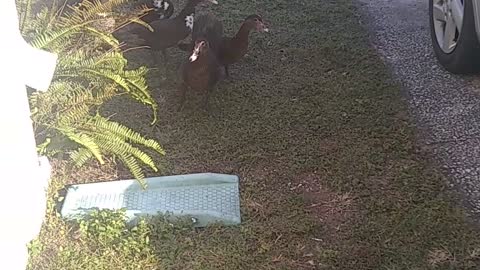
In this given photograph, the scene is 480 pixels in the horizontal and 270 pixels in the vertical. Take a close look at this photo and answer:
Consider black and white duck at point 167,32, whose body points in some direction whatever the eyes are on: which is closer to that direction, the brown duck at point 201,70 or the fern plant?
the brown duck

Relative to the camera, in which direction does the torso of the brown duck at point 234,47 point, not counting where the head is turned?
to the viewer's right

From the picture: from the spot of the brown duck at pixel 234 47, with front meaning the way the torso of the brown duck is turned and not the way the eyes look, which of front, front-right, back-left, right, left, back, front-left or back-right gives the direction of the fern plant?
back-right

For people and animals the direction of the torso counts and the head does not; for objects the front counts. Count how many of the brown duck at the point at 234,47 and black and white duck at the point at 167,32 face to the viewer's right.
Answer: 2

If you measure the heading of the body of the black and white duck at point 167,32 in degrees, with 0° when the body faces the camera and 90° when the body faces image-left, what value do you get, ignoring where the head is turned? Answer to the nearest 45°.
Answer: approximately 270°

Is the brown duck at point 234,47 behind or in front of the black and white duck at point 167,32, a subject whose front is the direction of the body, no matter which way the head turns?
in front

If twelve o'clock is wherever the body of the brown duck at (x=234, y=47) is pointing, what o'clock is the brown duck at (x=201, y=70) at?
the brown duck at (x=201, y=70) is roughly at 4 o'clock from the brown duck at (x=234, y=47).

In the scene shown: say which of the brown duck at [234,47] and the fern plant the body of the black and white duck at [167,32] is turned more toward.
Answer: the brown duck
